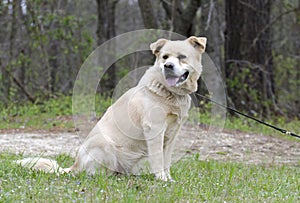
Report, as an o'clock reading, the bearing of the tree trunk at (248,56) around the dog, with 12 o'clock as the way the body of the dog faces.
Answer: The tree trunk is roughly at 8 o'clock from the dog.

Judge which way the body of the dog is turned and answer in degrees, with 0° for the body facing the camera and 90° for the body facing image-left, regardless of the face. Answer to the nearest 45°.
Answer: approximately 315°

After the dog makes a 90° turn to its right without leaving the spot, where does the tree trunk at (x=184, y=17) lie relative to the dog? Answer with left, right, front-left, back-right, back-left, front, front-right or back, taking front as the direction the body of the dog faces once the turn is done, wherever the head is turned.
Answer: back-right
